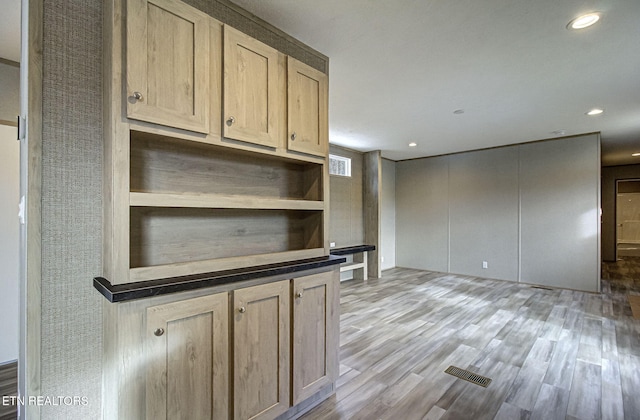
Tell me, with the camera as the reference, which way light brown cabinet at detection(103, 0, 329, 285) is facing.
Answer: facing the viewer and to the right of the viewer
